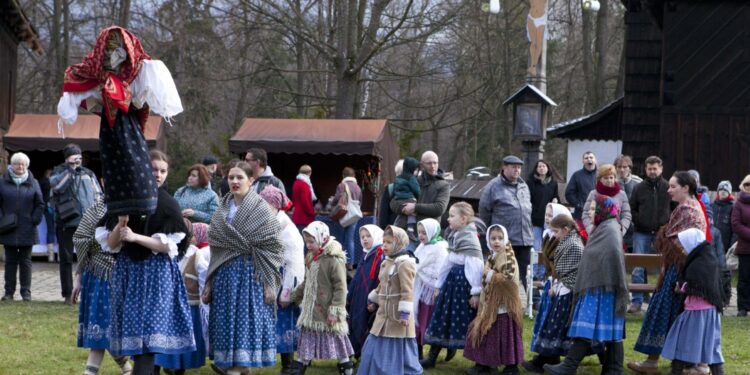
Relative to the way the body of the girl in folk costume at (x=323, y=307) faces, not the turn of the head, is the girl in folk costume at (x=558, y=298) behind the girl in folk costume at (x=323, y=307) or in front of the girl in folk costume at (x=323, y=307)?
behind

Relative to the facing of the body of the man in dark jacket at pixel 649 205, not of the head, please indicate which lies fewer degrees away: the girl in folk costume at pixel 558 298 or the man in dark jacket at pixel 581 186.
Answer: the girl in folk costume

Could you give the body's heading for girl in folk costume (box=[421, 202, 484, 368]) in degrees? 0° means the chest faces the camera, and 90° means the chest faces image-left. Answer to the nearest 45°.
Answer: approximately 45°

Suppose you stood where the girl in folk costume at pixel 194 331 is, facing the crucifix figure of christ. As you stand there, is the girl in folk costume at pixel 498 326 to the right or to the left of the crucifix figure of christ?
right

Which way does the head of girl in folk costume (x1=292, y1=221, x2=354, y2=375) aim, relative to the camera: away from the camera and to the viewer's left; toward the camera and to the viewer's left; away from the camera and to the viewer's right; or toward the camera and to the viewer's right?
toward the camera and to the viewer's left
